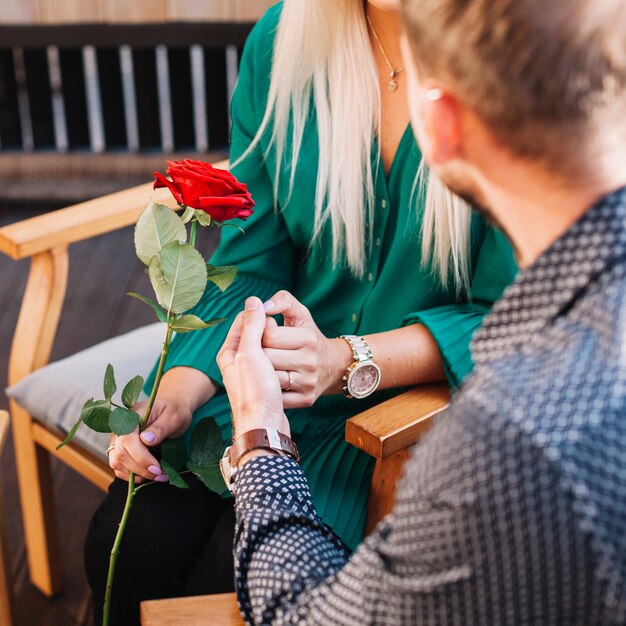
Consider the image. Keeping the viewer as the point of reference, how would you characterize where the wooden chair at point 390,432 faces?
facing the viewer and to the left of the viewer

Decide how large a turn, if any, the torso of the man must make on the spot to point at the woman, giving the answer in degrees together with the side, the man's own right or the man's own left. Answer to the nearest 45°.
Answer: approximately 45° to the man's own right

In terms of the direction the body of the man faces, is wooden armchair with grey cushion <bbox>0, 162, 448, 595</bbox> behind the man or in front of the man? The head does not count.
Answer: in front

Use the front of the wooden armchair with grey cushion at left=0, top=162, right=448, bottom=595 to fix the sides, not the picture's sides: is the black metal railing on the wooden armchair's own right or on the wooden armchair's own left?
on the wooden armchair's own right

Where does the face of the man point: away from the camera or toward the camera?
away from the camera

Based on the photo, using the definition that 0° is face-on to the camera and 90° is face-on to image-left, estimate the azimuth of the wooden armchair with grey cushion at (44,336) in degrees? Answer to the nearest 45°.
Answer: approximately 45°

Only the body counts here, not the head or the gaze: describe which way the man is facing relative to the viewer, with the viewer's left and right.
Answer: facing away from the viewer and to the left of the viewer
